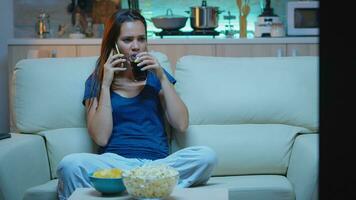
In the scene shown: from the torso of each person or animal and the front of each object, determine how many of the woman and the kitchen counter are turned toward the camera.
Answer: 2

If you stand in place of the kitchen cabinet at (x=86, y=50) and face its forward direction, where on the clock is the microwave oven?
The microwave oven is roughly at 9 o'clock from the kitchen cabinet.

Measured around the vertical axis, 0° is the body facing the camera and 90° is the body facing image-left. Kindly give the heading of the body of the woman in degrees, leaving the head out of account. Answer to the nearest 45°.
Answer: approximately 0°

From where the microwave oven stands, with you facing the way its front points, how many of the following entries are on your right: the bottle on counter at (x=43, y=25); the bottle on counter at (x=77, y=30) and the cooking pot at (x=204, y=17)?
3

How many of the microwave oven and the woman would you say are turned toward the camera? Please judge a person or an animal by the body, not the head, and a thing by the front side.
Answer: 2

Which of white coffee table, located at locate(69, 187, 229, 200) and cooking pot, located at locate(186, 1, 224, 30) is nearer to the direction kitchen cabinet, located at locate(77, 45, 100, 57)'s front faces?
the white coffee table

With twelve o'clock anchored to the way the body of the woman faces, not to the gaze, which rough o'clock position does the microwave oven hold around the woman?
The microwave oven is roughly at 7 o'clock from the woman.

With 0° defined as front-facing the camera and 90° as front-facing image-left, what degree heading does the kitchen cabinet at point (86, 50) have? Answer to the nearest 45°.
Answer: approximately 0°

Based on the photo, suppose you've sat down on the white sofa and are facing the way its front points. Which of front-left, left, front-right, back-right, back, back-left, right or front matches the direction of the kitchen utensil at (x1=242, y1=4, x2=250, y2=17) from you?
back

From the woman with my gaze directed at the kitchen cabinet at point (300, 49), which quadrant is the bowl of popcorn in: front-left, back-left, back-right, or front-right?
back-right

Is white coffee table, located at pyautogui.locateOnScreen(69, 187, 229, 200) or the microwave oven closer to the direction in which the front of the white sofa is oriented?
the white coffee table
